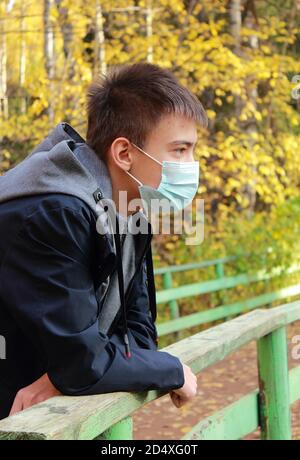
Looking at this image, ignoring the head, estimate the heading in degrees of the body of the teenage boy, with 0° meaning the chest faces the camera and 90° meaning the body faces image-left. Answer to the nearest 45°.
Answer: approximately 270°

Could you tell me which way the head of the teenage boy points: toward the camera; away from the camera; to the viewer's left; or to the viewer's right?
to the viewer's right
